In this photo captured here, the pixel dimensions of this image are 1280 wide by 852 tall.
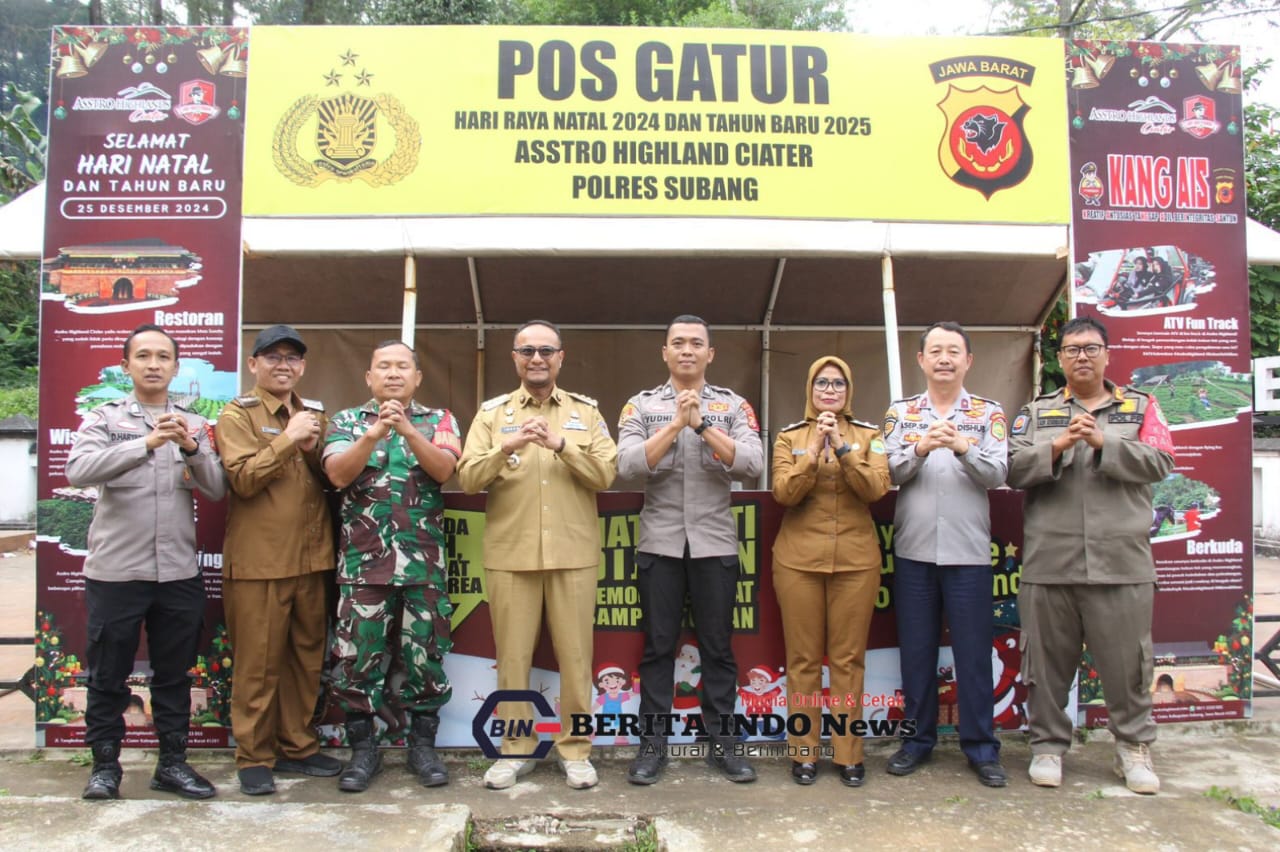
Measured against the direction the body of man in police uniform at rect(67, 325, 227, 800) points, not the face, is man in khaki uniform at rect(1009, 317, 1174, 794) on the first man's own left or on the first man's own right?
on the first man's own left

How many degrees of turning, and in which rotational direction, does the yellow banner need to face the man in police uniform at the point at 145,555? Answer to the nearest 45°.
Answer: approximately 45° to its right

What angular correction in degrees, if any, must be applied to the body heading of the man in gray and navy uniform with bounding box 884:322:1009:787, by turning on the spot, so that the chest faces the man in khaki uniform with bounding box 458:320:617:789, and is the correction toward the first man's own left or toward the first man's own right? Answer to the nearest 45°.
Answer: approximately 90° to the first man's own right

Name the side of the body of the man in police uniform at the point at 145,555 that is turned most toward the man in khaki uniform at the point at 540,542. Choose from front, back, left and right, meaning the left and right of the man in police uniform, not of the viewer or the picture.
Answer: left

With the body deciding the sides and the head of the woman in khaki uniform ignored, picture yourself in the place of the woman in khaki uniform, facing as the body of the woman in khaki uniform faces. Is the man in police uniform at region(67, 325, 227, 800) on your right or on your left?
on your right
